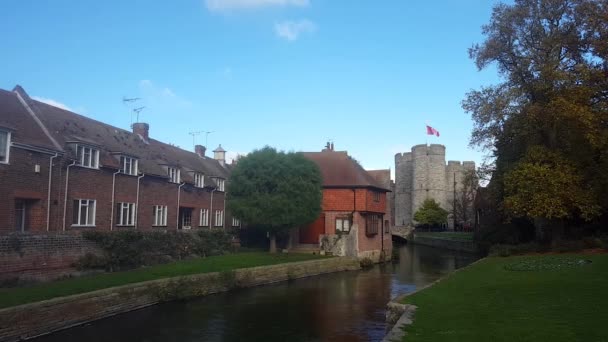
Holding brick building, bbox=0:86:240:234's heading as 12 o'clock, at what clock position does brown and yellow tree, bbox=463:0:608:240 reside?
The brown and yellow tree is roughly at 11 o'clock from the brick building.

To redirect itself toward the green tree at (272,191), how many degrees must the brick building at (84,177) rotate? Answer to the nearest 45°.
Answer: approximately 90° to its left

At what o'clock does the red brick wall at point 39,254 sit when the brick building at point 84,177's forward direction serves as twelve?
The red brick wall is roughly at 2 o'clock from the brick building.

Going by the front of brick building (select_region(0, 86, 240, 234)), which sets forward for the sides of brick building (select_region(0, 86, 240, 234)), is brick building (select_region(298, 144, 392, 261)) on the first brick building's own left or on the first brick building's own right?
on the first brick building's own left

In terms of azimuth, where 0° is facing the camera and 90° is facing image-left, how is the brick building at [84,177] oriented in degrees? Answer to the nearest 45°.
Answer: approximately 315°

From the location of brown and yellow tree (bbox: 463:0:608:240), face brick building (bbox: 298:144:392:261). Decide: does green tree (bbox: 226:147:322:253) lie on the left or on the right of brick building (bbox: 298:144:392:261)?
left
